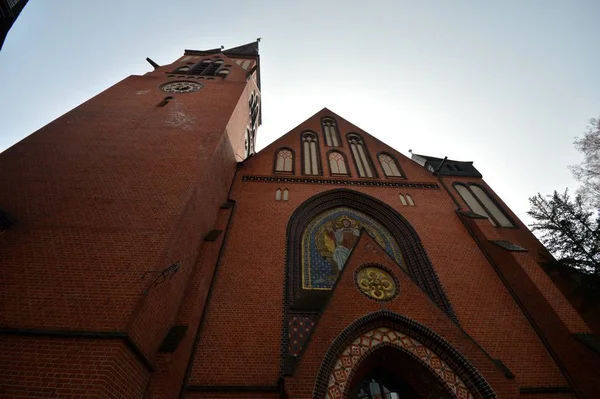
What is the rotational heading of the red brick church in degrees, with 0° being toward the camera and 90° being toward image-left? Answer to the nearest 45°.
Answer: approximately 0°
